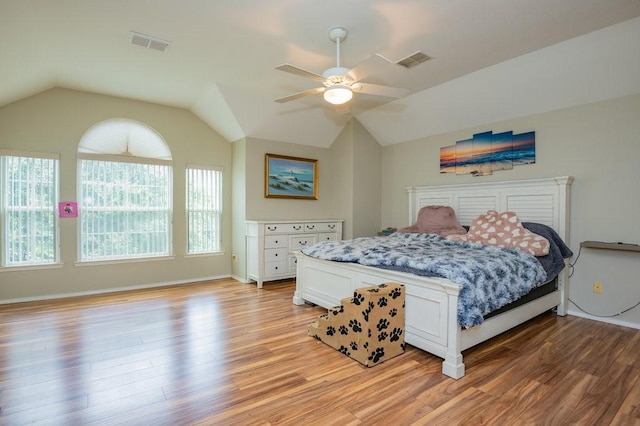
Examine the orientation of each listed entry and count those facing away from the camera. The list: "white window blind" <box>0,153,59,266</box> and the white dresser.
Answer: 0

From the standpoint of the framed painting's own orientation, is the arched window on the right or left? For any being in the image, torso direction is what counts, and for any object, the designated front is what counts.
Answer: on its right

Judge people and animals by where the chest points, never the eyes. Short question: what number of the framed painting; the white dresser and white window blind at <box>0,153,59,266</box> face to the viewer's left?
0

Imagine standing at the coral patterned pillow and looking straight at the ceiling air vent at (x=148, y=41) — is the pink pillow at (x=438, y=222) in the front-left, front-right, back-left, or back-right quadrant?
front-right

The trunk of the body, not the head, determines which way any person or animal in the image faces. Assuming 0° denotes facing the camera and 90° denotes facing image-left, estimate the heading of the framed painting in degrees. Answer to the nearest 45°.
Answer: approximately 315°

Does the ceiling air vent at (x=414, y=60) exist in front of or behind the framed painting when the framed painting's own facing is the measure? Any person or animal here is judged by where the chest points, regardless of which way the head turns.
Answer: in front

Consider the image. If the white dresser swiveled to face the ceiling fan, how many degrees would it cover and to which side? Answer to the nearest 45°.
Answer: approximately 45° to its right

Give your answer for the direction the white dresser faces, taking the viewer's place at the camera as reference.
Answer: facing the viewer and to the right of the viewer

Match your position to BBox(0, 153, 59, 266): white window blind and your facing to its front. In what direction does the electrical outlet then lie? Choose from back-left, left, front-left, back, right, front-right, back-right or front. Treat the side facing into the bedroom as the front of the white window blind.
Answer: front

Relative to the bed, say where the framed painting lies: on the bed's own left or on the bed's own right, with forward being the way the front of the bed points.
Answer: on the bed's own right

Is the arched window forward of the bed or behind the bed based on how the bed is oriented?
forward

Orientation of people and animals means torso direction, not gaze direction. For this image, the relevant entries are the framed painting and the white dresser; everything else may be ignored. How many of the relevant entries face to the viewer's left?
0

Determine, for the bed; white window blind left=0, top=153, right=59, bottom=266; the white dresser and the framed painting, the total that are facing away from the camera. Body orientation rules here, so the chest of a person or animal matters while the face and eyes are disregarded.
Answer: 0

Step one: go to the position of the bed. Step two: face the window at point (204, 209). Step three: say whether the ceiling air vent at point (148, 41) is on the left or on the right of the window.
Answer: left

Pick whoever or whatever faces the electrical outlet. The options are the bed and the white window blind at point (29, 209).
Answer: the white window blind

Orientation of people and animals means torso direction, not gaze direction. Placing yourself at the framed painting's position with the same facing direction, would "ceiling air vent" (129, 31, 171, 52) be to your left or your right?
on your right
